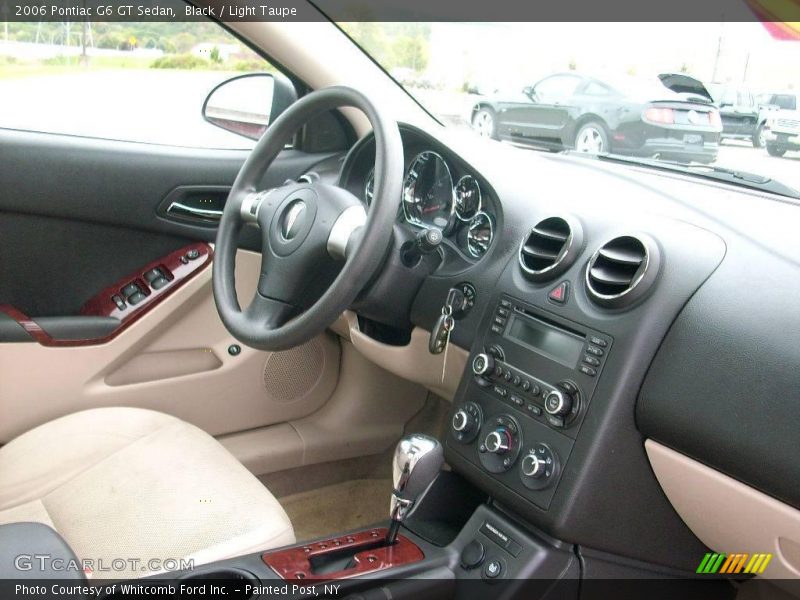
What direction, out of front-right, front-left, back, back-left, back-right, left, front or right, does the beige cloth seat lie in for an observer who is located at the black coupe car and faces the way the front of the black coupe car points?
left

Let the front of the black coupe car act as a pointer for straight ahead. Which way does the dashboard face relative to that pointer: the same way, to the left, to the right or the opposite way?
to the left

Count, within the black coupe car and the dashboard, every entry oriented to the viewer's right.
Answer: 0

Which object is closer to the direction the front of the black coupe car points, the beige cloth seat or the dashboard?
the beige cloth seat

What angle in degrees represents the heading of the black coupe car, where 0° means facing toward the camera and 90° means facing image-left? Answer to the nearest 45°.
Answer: approximately 135°

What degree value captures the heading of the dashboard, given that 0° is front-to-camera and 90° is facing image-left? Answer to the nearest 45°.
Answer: approximately 45°
